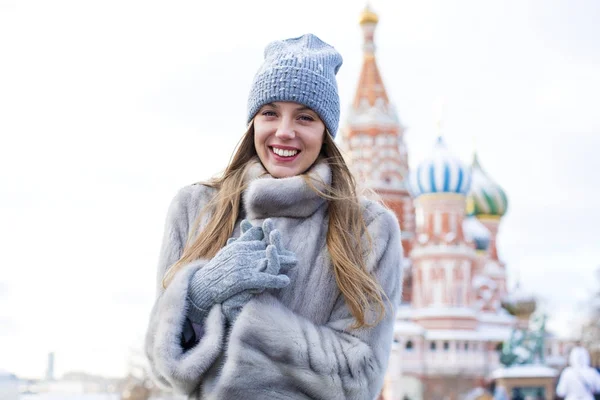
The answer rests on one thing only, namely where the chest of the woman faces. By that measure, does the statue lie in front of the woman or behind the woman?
behind

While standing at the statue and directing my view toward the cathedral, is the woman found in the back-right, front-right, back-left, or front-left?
back-left

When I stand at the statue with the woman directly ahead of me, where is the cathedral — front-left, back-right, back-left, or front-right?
back-right

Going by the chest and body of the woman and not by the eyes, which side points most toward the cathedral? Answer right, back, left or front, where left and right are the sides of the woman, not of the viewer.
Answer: back

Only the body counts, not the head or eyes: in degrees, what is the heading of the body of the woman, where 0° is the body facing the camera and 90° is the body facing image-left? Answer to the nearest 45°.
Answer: approximately 0°
